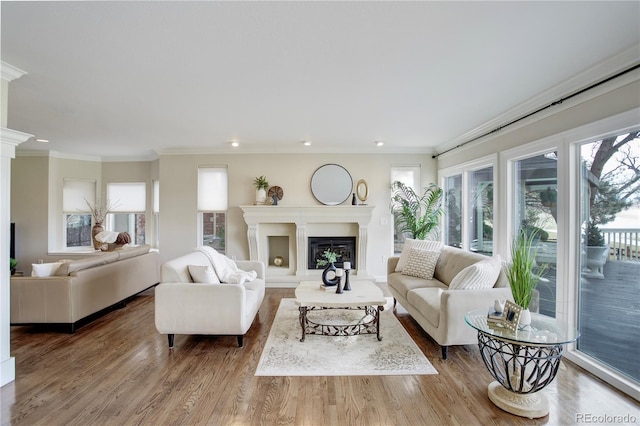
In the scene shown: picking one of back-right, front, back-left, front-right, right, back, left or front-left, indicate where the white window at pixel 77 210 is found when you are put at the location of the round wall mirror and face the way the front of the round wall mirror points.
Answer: right

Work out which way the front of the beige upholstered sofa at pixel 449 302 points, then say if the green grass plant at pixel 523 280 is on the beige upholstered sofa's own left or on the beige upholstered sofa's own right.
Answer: on the beige upholstered sofa's own left

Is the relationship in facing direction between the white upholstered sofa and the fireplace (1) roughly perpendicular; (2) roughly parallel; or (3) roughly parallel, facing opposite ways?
roughly perpendicular

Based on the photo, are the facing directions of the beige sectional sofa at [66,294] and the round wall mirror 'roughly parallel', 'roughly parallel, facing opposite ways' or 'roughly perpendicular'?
roughly perpendicular

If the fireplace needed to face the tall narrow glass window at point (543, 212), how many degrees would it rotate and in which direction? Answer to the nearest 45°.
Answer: approximately 45° to its left

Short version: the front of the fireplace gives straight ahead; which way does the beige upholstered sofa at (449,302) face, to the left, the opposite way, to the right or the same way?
to the right

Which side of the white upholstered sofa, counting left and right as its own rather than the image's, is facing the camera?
right

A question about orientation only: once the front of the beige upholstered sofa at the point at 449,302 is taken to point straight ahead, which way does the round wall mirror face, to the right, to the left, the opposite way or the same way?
to the left
